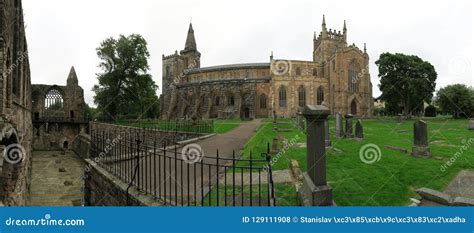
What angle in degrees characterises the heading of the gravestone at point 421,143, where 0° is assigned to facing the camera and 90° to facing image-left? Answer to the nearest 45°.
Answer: approximately 0°

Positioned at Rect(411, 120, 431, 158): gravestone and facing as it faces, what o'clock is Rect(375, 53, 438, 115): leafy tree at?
The leafy tree is roughly at 6 o'clock from the gravestone.

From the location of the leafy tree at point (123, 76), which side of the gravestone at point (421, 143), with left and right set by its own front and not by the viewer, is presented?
right

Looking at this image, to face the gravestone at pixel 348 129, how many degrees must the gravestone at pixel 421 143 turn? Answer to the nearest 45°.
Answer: approximately 135° to its right

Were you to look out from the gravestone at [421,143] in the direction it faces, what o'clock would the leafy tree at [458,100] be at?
The leafy tree is roughly at 6 o'clock from the gravestone.

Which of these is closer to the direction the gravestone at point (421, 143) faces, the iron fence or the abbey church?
the iron fence

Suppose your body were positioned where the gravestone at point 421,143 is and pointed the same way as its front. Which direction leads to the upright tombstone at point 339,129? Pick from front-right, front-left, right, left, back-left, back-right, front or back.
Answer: back-right

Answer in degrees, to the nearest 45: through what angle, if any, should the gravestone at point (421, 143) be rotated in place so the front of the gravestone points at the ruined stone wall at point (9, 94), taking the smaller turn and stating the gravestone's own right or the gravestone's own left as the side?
approximately 45° to the gravestone's own right

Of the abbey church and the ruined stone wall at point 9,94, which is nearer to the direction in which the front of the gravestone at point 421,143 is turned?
the ruined stone wall

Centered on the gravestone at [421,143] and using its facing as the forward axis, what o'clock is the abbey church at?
The abbey church is roughly at 5 o'clock from the gravestone.
